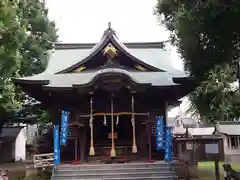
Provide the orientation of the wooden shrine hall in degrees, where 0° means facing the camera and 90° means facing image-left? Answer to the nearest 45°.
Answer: approximately 0°

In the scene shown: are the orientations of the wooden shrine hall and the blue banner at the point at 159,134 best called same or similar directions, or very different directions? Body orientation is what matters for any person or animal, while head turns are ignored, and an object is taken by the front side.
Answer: same or similar directions

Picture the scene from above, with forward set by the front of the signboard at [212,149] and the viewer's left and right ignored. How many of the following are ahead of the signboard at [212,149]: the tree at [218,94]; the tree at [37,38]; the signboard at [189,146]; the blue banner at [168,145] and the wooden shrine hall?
0

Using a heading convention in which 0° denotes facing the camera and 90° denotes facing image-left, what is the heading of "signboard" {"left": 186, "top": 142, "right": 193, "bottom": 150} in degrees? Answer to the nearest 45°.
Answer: approximately 0°

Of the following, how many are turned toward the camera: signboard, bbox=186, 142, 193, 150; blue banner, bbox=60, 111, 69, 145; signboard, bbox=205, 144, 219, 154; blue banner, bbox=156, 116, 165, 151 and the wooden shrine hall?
5

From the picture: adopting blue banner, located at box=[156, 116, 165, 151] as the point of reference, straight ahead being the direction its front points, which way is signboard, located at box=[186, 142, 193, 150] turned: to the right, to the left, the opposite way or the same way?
the same way

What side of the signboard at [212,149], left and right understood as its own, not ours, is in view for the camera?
front

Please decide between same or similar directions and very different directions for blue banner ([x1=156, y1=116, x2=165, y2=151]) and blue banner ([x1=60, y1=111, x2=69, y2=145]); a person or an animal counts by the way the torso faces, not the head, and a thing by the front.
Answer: same or similar directions

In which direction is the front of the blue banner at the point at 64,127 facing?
toward the camera

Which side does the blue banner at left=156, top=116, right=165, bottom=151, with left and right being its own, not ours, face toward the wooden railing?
right

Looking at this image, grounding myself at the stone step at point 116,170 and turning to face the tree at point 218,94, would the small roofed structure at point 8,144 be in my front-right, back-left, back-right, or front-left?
back-left

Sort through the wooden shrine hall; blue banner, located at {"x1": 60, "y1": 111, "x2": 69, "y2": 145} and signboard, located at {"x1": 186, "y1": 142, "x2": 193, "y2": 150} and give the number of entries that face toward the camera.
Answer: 3

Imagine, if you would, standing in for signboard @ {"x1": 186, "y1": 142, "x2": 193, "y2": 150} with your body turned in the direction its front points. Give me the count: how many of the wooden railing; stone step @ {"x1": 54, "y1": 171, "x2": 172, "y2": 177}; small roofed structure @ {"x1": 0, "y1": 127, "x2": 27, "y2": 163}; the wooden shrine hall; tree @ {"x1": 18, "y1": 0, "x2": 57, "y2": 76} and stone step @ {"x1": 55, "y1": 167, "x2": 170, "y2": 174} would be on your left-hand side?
0

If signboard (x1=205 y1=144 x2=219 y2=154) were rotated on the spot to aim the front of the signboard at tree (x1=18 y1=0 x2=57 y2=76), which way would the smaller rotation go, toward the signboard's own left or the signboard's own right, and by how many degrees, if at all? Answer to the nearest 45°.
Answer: approximately 135° to the signboard's own right

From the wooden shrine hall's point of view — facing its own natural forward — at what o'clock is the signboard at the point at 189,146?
The signboard is roughly at 11 o'clock from the wooden shrine hall.

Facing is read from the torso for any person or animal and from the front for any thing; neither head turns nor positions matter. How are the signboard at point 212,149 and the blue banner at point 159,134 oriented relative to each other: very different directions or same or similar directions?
same or similar directions
